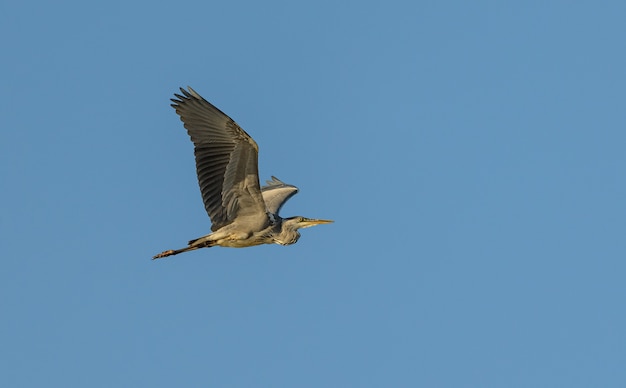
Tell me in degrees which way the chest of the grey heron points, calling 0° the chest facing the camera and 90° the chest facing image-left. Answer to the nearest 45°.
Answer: approximately 270°
